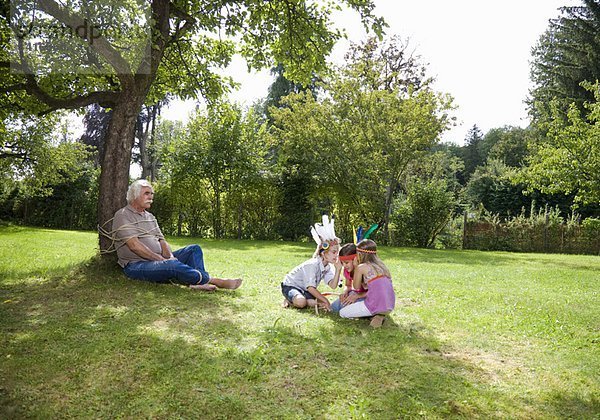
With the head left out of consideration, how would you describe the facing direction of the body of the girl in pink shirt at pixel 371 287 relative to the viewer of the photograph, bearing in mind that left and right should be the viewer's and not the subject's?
facing away from the viewer and to the left of the viewer

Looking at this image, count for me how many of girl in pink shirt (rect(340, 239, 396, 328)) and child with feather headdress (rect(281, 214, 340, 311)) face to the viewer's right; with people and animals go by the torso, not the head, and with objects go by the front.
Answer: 1

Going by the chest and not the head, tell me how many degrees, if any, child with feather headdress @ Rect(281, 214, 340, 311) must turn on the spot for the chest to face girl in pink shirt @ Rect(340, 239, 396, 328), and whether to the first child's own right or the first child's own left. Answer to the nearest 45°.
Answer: approximately 45° to the first child's own right

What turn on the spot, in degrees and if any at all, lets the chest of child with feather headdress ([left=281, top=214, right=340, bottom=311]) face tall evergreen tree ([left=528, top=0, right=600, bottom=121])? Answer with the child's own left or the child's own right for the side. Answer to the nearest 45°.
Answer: approximately 45° to the child's own left

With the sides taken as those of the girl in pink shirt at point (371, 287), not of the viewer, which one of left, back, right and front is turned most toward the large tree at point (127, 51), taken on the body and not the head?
front

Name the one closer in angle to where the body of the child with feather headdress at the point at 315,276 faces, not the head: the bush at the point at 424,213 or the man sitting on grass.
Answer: the bush

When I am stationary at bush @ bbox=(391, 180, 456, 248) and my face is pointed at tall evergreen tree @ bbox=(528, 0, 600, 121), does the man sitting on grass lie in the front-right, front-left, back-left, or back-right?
back-right

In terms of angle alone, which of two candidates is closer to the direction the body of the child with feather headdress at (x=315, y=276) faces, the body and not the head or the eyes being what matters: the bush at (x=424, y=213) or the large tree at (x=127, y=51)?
the bush

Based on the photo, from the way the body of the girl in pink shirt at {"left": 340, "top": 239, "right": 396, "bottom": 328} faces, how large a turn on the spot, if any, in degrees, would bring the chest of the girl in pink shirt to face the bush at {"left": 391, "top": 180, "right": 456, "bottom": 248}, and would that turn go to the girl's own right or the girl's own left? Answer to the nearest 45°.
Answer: approximately 45° to the girl's own right

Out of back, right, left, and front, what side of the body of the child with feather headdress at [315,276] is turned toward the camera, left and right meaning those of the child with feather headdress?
right

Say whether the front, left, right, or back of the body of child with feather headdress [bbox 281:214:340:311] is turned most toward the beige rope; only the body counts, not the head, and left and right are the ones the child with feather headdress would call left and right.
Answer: back

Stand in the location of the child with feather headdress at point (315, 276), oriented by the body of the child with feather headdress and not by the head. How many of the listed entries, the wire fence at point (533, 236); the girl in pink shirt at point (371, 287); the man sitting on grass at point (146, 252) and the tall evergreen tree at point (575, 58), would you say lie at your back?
1

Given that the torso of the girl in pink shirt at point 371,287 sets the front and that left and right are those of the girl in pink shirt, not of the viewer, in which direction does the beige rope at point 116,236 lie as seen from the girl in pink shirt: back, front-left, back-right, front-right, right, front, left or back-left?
front-left

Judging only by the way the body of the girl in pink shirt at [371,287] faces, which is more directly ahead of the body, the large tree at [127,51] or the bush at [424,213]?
the large tree

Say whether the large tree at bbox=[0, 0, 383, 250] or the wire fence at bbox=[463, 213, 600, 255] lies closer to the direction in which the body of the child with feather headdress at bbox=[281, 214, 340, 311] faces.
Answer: the wire fence
